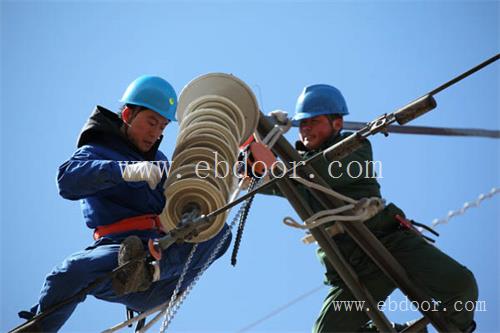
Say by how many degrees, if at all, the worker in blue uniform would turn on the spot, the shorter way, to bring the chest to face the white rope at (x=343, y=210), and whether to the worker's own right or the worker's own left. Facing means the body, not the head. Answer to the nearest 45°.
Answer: approximately 45° to the worker's own left

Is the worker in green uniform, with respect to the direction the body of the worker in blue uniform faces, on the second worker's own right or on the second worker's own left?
on the second worker's own left

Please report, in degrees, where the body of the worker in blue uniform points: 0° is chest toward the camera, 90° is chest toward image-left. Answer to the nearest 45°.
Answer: approximately 315°
